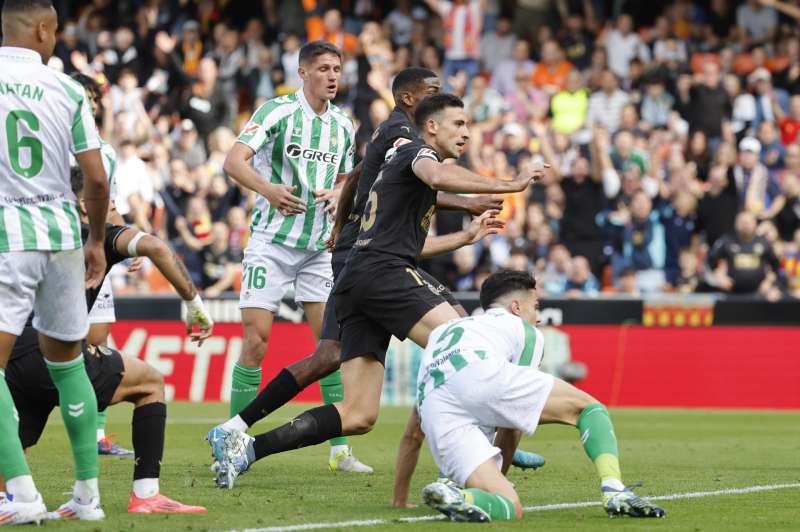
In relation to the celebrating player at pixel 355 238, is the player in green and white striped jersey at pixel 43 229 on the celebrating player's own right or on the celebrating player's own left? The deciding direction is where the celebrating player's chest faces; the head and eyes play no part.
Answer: on the celebrating player's own right

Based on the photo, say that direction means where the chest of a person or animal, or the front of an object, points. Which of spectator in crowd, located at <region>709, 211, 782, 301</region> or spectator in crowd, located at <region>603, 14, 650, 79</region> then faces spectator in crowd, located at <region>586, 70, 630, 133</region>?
spectator in crowd, located at <region>603, 14, 650, 79</region>

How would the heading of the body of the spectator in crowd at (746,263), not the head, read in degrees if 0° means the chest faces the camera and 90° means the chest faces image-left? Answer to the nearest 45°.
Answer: approximately 0°

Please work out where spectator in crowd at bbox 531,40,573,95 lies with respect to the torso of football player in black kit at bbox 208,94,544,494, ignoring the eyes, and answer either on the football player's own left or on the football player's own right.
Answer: on the football player's own left

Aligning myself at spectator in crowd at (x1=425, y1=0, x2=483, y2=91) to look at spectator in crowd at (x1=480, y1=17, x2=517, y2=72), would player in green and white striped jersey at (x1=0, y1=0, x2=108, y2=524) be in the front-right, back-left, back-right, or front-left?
back-right

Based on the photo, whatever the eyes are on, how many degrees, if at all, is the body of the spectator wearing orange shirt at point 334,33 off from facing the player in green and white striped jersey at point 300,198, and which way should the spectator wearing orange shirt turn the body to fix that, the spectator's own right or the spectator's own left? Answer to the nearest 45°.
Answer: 0° — they already face them

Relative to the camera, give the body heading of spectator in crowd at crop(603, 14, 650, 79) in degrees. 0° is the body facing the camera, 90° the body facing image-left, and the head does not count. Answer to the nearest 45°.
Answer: approximately 0°

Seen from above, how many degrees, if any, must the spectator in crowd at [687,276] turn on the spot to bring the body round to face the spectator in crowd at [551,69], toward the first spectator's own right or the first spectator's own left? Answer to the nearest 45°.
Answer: approximately 135° to the first spectator's own right

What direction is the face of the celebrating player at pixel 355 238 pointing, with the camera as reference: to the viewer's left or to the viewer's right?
to the viewer's right
